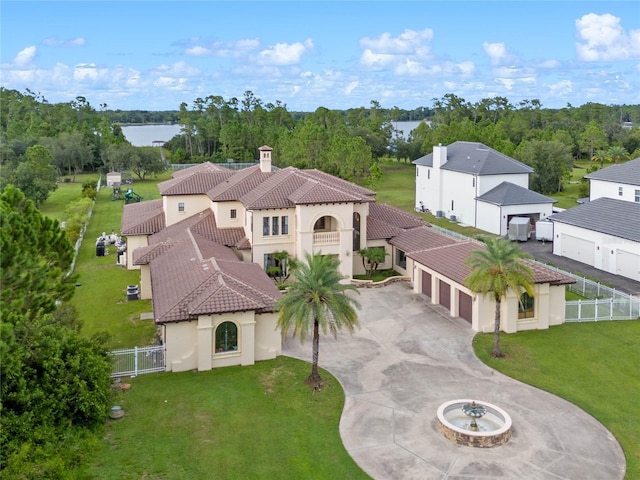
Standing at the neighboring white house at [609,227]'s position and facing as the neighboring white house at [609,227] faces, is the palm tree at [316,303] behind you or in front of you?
in front

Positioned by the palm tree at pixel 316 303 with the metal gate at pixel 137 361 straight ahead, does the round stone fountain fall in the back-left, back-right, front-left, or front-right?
back-left

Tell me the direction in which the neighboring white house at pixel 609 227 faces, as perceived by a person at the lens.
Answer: facing the viewer and to the left of the viewer

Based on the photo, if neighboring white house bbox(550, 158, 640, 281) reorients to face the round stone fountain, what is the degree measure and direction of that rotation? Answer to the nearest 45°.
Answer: approximately 45° to its left

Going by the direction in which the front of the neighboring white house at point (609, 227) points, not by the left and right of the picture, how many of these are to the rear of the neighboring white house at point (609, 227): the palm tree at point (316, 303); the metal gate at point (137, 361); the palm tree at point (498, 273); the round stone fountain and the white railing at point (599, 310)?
0

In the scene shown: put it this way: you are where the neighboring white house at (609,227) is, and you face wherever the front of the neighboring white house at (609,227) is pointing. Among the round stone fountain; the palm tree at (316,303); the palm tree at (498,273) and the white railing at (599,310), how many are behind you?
0

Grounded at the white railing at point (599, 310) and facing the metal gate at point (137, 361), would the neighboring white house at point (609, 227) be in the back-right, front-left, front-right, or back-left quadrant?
back-right

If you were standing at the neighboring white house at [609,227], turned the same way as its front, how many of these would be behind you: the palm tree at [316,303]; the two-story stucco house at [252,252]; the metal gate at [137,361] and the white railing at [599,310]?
0

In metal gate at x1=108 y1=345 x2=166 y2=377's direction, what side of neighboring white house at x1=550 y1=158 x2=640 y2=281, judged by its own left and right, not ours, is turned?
front

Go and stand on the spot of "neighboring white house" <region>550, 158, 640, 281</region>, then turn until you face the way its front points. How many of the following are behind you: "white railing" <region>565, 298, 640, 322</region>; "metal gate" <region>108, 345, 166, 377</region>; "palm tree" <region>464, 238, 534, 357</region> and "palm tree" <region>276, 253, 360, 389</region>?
0

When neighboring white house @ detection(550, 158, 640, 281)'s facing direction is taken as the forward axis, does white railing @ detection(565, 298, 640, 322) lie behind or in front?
in front

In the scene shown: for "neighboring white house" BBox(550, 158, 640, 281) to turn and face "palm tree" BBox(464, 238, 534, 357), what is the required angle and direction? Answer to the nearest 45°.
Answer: approximately 45° to its left
